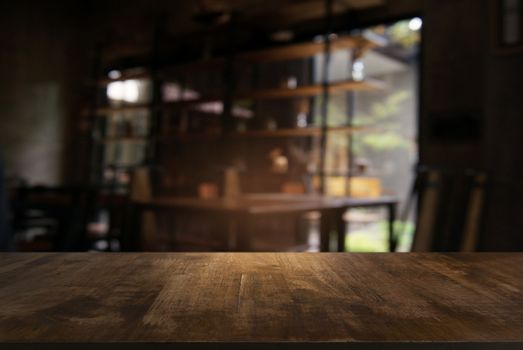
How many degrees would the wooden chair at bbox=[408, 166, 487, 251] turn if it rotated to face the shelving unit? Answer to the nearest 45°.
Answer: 0° — it already faces it

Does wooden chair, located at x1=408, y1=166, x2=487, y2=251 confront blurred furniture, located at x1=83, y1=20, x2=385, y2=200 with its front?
yes

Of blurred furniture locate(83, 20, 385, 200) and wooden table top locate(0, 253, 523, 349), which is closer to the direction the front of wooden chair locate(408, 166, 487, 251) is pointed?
the blurred furniture

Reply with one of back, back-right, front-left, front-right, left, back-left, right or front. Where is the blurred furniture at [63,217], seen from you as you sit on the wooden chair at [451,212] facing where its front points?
front-left

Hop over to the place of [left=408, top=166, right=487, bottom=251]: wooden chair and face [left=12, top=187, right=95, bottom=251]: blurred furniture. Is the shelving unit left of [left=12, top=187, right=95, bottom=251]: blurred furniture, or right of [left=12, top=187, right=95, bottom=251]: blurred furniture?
right

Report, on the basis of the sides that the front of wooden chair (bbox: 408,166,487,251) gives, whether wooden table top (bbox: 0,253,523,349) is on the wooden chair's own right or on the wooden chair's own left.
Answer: on the wooden chair's own left

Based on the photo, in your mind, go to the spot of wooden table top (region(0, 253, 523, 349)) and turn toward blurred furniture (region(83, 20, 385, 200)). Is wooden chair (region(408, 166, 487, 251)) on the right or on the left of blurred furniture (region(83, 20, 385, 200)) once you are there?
right

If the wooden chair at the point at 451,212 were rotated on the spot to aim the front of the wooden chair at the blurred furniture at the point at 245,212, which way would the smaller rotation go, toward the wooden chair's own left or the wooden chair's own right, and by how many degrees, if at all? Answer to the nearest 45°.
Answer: approximately 45° to the wooden chair's own left

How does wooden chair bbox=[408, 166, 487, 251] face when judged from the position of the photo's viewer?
facing away from the viewer and to the left of the viewer

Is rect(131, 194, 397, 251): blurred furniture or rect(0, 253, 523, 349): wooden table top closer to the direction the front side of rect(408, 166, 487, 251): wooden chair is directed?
the blurred furniture

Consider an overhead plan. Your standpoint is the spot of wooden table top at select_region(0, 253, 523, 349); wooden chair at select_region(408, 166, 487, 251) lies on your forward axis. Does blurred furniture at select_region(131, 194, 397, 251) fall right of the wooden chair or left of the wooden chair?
left
